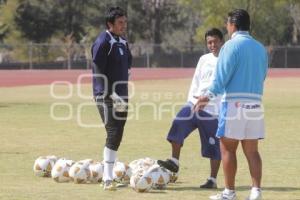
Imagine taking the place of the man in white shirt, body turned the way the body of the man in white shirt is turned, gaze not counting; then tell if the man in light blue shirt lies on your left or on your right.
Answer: on your left

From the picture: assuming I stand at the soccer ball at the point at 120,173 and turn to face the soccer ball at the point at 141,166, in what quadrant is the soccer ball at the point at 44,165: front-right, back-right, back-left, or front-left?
back-left

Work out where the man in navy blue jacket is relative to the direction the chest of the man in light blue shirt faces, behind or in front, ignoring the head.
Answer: in front

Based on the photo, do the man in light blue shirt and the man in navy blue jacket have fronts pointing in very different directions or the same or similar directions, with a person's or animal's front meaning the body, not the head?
very different directions

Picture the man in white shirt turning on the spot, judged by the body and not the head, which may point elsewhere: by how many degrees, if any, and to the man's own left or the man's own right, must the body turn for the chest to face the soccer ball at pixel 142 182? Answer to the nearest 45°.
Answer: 0° — they already face it

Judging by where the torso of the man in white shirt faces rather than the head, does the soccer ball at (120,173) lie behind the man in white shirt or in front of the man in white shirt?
in front

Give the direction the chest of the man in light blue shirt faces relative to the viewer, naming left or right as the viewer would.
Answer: facing away from the viewer and to the left of the viewer

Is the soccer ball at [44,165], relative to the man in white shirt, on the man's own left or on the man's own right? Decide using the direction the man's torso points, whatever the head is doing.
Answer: on the man's own right

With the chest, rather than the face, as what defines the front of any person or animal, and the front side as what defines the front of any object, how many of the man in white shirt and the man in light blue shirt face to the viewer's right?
0

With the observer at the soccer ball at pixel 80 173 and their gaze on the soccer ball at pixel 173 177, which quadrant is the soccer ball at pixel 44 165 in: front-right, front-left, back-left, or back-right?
back-left

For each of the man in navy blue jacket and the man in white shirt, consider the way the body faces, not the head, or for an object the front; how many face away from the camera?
0

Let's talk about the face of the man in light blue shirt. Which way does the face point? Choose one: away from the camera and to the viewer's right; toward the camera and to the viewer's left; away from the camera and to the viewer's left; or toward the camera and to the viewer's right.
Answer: away from the camera and to the viewer's left
